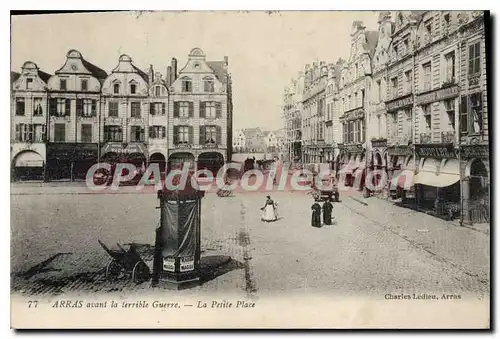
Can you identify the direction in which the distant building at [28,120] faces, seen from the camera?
facing the viewer

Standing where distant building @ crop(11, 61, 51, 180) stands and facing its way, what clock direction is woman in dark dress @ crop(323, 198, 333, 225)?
The woman in dark dress is roughly at 10 o'clock from the distant building.

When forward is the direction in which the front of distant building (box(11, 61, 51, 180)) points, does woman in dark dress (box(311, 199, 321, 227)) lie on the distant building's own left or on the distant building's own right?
on the distant building's own left
